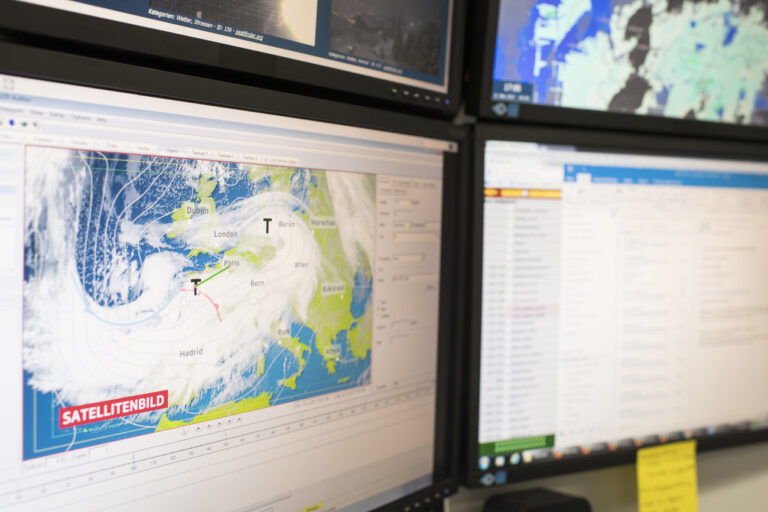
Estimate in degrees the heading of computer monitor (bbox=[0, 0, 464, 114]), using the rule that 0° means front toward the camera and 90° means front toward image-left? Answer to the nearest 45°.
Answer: approximately 315°
